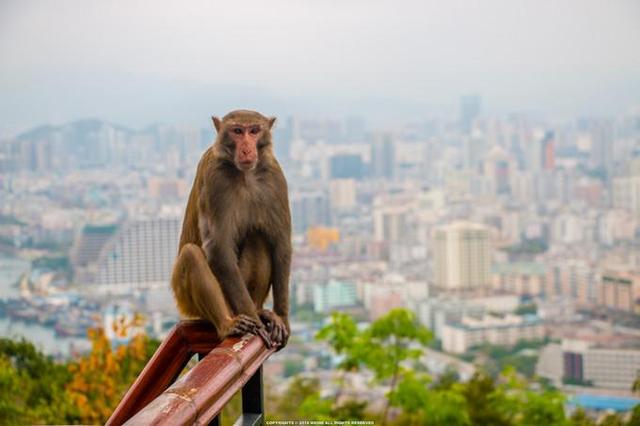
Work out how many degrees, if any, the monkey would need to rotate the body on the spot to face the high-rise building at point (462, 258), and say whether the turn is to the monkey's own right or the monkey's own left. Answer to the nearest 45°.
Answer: approximately 135° to the monkey's own left

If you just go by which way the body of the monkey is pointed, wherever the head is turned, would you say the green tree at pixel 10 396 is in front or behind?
behind

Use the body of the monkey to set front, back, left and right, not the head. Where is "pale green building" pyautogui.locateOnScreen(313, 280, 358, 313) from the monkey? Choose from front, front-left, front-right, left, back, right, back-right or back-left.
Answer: back-left

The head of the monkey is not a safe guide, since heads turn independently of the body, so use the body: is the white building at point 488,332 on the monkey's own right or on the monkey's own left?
on the monkey's own left

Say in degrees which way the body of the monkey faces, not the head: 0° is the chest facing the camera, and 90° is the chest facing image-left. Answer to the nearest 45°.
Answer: approximately 315°

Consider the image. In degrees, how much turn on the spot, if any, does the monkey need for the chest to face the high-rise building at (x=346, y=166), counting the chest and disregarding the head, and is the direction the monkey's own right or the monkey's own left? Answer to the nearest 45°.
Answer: approximately 135° to the monkey's own left

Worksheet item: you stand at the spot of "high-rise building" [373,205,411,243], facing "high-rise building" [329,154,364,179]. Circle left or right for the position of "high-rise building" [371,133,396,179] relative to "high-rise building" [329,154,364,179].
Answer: right

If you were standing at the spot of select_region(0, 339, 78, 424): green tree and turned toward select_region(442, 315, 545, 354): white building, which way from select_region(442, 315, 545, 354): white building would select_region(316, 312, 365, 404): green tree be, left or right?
right
